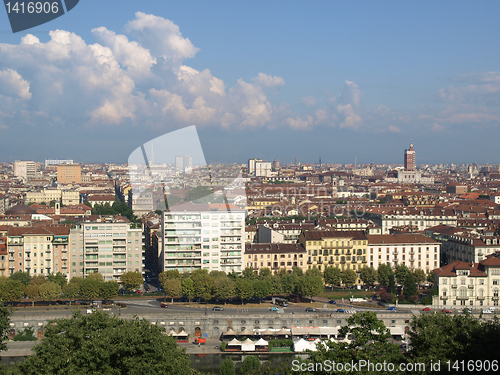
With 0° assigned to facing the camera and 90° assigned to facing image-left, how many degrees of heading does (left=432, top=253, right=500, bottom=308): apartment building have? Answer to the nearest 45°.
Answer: approximately 0°

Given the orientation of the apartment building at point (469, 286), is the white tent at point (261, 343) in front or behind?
in front

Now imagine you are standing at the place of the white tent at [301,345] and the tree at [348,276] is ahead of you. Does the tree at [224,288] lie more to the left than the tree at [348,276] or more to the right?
left

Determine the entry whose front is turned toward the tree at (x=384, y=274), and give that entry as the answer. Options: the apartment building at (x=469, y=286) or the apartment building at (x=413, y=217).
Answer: the apartment building at (x=413, y=217)

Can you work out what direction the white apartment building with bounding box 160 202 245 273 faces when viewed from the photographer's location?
facing the viewer

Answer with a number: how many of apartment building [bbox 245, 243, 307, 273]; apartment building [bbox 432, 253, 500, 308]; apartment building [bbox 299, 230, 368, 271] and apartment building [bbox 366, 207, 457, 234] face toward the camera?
4

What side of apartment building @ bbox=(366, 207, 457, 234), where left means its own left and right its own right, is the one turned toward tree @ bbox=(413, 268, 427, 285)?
front

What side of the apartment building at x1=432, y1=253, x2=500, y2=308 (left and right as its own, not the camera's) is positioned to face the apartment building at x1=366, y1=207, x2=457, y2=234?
back

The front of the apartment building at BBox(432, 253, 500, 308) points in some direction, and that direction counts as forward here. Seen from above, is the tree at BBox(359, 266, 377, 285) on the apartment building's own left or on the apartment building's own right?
on the apartment building's own right

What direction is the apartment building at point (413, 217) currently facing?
toward the camera

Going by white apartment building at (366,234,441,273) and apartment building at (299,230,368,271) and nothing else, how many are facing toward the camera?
2

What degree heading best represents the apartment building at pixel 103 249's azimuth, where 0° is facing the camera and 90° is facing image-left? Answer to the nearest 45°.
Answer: approximately 0°

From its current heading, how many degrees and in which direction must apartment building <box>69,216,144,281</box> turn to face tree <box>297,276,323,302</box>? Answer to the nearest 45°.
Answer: approximately 45° to its left

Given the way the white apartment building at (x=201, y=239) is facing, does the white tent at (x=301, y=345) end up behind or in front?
in front
